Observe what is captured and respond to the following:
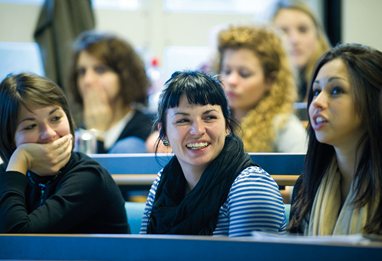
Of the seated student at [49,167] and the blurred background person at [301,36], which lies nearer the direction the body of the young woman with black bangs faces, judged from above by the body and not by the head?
the seated student

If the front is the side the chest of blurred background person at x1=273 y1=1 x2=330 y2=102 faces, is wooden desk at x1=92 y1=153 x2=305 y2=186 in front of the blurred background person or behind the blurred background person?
in front

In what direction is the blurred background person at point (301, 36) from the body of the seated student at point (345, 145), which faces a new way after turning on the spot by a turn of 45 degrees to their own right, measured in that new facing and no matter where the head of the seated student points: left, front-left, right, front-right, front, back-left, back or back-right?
right

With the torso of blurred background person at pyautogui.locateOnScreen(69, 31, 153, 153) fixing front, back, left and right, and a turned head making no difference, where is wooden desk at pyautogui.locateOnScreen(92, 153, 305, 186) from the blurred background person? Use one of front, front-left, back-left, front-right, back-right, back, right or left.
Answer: front-left

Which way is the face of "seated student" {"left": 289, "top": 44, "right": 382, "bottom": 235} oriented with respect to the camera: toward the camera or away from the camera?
toward the camera

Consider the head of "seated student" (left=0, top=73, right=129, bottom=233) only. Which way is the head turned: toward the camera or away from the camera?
toward the camera

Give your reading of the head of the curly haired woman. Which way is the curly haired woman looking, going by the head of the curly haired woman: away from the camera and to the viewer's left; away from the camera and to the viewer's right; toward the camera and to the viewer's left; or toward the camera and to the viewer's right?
toward the camera and to the viewer's left

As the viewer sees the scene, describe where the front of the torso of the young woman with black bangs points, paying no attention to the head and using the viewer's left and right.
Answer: facing the viewer and to the left of the viewer

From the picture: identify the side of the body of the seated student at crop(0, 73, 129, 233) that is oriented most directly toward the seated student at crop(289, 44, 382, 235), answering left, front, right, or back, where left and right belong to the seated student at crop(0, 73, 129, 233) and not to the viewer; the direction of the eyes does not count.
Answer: left
